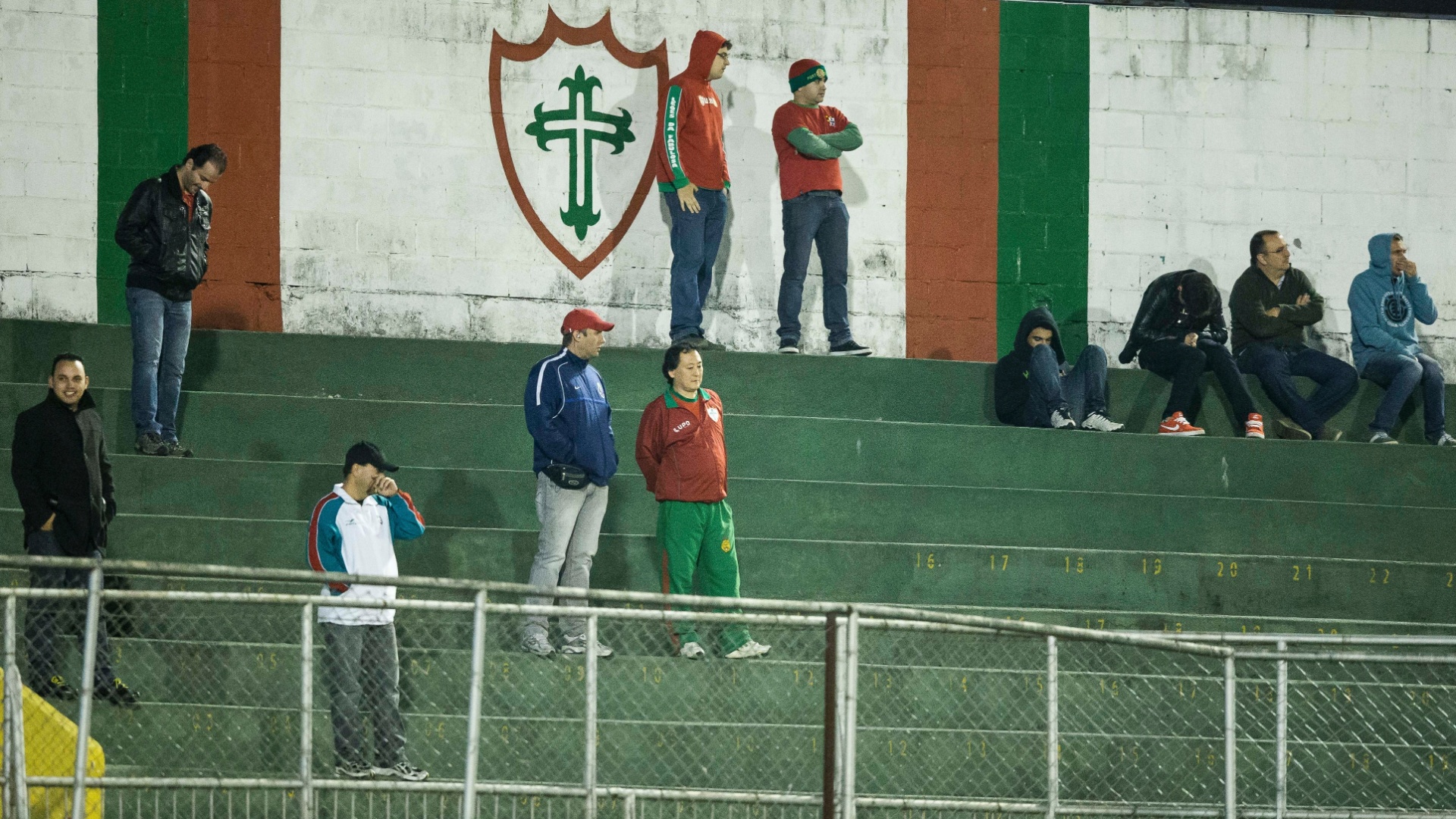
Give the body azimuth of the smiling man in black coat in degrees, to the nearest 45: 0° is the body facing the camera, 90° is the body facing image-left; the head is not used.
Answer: approximately 315°

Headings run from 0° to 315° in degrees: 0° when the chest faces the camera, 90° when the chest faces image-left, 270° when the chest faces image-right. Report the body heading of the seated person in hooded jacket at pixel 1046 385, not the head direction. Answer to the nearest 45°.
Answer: approximately 315°

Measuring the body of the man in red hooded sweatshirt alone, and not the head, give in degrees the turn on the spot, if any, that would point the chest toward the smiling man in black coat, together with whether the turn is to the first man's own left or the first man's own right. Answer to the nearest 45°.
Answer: approximately 90° to the first man's own right

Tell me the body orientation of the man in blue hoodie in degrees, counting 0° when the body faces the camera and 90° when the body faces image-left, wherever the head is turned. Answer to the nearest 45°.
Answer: approximately 315°

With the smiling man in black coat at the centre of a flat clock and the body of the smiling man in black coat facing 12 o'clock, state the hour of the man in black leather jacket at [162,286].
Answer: The man in black leather jacket is roughly at 8 o'clock from the smiling man in black coat.

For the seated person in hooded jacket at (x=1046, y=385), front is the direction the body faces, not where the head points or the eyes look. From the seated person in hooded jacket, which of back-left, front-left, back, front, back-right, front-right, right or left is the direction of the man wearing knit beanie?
back-right

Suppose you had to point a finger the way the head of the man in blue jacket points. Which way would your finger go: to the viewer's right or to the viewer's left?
to the viewer's right

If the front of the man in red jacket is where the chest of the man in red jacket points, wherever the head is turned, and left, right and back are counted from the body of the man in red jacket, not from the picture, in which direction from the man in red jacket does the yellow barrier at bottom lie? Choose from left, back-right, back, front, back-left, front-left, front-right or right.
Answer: right
